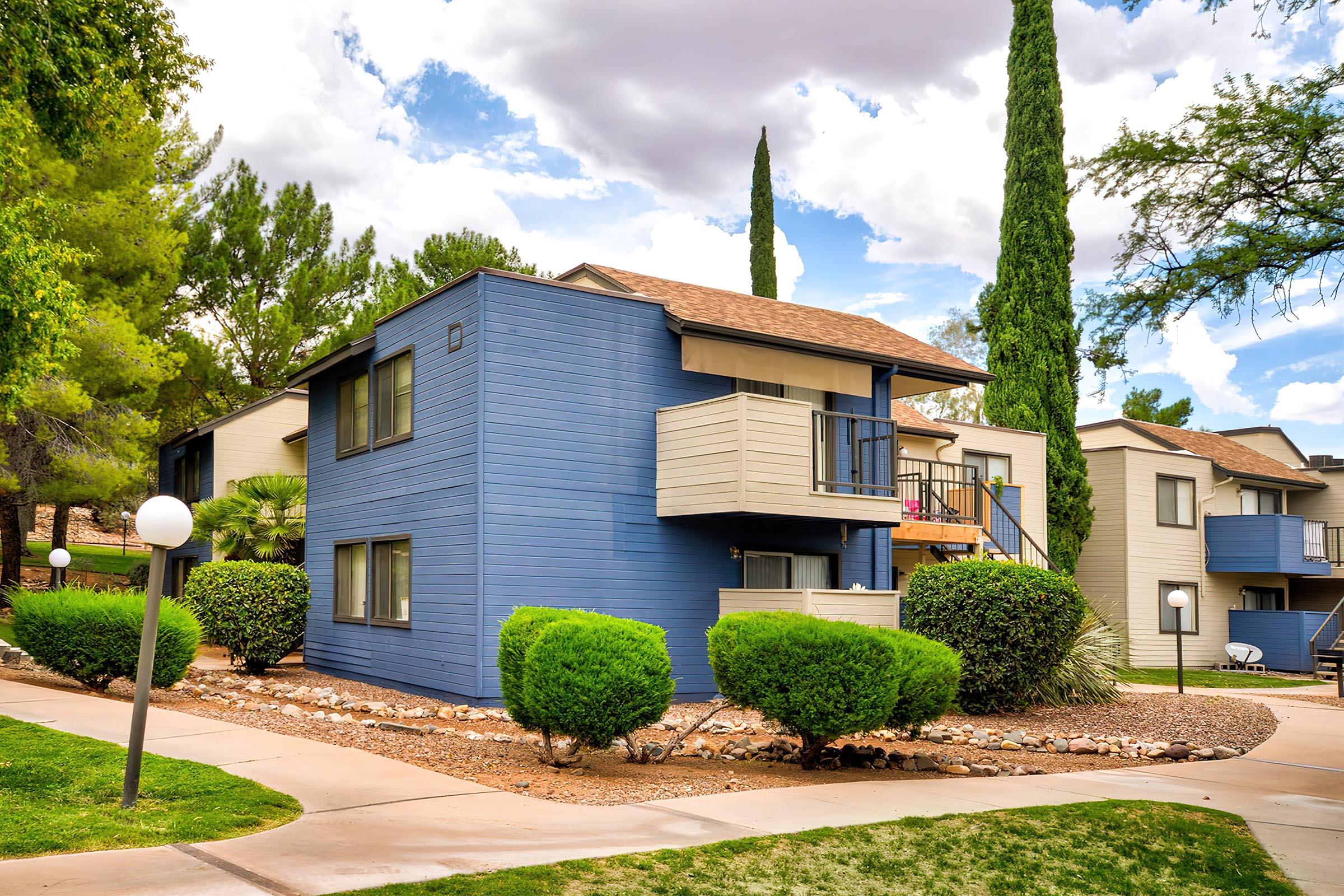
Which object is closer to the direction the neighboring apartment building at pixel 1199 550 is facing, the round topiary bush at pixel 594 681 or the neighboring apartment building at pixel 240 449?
the round topiary bush

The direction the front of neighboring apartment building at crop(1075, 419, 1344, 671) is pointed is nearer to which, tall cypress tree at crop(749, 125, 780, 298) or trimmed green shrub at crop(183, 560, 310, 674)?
the trimmed green shrub

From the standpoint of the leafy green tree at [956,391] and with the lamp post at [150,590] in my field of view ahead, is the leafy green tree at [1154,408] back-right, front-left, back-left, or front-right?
back-left

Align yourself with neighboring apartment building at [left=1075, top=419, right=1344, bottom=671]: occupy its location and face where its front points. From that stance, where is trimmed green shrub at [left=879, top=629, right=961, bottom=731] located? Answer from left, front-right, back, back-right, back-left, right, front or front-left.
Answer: front-right

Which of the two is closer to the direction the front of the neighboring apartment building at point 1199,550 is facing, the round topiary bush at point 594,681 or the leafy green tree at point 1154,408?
the round topiary bush

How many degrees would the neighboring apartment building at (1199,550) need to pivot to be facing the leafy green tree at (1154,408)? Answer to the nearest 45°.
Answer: approximately 135° to its left

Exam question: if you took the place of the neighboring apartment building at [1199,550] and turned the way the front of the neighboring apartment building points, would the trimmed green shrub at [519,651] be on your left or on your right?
on your right

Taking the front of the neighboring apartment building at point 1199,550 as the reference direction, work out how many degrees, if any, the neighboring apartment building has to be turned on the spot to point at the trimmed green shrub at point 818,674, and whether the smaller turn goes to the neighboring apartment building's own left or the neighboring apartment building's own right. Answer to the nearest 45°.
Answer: approximately 45° to the neighboring apartment building's own right

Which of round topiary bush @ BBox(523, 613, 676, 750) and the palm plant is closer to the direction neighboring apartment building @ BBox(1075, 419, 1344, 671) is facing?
the round topiary bush

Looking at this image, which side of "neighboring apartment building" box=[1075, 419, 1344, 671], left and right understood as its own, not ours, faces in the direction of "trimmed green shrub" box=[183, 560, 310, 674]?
right

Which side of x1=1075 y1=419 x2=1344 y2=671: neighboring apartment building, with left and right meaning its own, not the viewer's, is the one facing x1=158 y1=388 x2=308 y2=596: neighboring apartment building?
right
